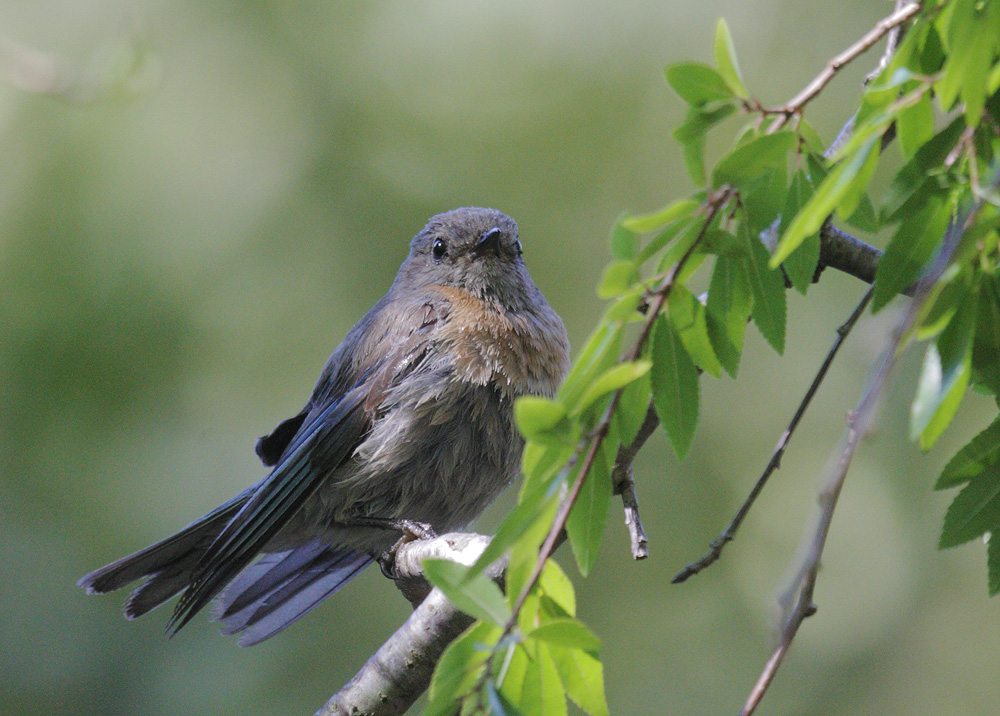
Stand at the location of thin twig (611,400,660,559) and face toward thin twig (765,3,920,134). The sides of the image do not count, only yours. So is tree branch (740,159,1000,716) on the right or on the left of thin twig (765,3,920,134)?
right

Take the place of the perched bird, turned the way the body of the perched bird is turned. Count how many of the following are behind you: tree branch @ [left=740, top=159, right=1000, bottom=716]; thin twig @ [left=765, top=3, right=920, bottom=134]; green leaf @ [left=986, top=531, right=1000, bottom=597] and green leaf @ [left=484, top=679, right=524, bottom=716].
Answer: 0

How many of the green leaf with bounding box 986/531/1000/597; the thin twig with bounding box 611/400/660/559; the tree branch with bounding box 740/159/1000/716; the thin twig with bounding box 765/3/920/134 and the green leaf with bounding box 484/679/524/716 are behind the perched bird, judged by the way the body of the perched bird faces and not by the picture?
0

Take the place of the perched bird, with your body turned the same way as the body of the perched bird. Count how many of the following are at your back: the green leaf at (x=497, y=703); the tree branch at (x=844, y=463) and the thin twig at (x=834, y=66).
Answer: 0

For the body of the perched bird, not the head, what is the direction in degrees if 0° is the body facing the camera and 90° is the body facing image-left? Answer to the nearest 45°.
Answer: approximately 315°

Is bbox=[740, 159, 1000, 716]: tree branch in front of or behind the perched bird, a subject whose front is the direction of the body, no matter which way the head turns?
in front

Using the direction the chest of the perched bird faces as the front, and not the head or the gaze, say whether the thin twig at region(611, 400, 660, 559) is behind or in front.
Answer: in front

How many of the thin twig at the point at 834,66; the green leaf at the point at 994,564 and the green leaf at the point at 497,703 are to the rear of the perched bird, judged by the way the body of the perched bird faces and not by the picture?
0

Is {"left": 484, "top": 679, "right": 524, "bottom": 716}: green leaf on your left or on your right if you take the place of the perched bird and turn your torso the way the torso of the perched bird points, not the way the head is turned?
on your right
